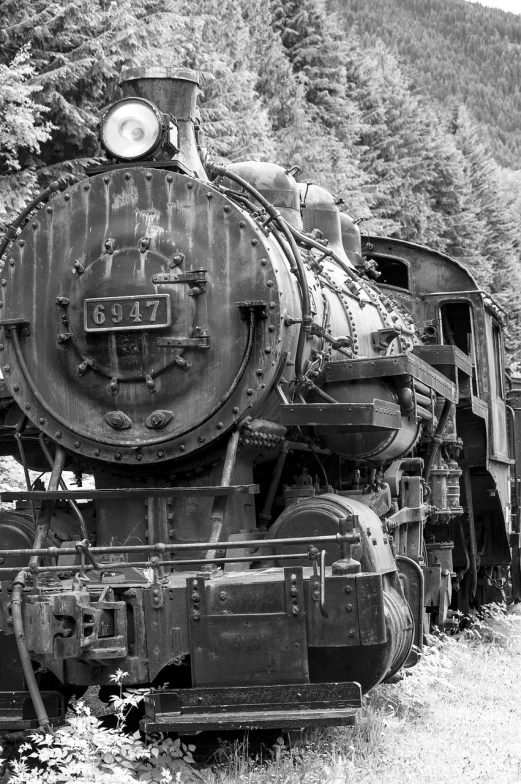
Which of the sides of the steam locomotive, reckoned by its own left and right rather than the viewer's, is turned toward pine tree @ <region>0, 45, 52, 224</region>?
right

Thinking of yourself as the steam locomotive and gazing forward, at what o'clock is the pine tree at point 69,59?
The pine tree is roughly at 4 o'clock from the steam locomotive.

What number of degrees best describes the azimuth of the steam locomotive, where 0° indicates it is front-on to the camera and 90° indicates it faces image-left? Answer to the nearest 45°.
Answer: approximately 45°

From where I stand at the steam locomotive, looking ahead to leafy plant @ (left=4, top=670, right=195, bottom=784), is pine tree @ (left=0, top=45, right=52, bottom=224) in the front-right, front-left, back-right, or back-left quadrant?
back-right

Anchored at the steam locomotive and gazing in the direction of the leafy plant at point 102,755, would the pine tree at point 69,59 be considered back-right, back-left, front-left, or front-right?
back-right
